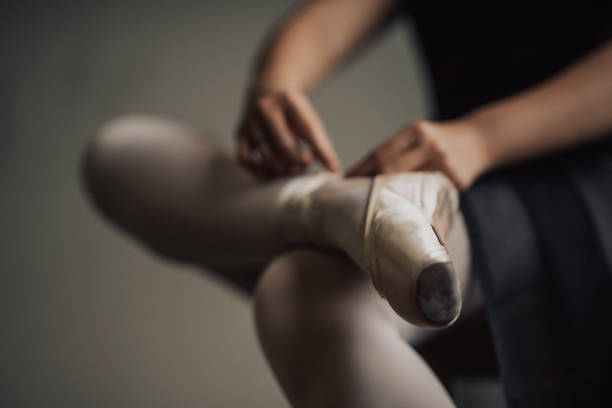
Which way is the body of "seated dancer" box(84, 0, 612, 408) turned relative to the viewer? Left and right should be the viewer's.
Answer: facing the viewer and to the left of the viewer
